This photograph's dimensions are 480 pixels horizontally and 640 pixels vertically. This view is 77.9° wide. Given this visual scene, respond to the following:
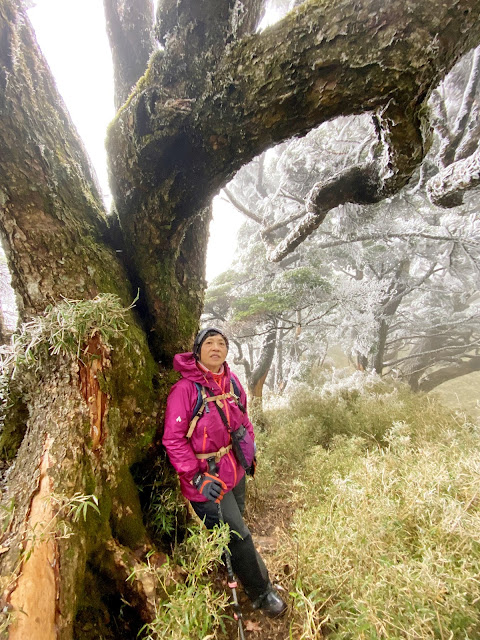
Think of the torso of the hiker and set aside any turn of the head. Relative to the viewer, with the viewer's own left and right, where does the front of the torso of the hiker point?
facing the viewer and to the right of the viewer
